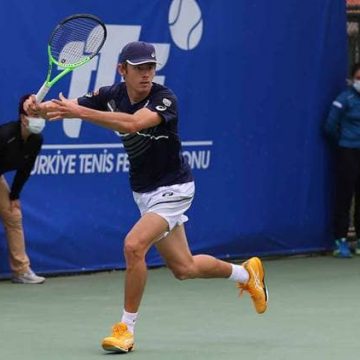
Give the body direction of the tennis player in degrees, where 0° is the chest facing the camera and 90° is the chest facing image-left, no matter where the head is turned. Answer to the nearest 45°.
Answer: approximately 45°

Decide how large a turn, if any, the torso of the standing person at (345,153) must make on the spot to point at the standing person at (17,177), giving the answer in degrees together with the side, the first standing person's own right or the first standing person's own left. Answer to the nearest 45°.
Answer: approximately 45° to the first standing person's own right

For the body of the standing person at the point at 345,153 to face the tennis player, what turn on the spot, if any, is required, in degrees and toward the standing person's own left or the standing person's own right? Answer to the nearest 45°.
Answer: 0° — they already face them

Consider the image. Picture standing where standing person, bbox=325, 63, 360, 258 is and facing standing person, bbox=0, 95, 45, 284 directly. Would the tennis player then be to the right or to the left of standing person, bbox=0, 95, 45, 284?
left

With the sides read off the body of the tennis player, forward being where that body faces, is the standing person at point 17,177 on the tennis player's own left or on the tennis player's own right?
on the tennis player's own right

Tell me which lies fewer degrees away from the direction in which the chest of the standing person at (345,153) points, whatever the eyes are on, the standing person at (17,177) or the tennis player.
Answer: the tennis player

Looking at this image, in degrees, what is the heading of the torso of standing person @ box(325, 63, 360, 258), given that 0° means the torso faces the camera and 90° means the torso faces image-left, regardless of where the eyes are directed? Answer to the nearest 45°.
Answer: approximately 0°
